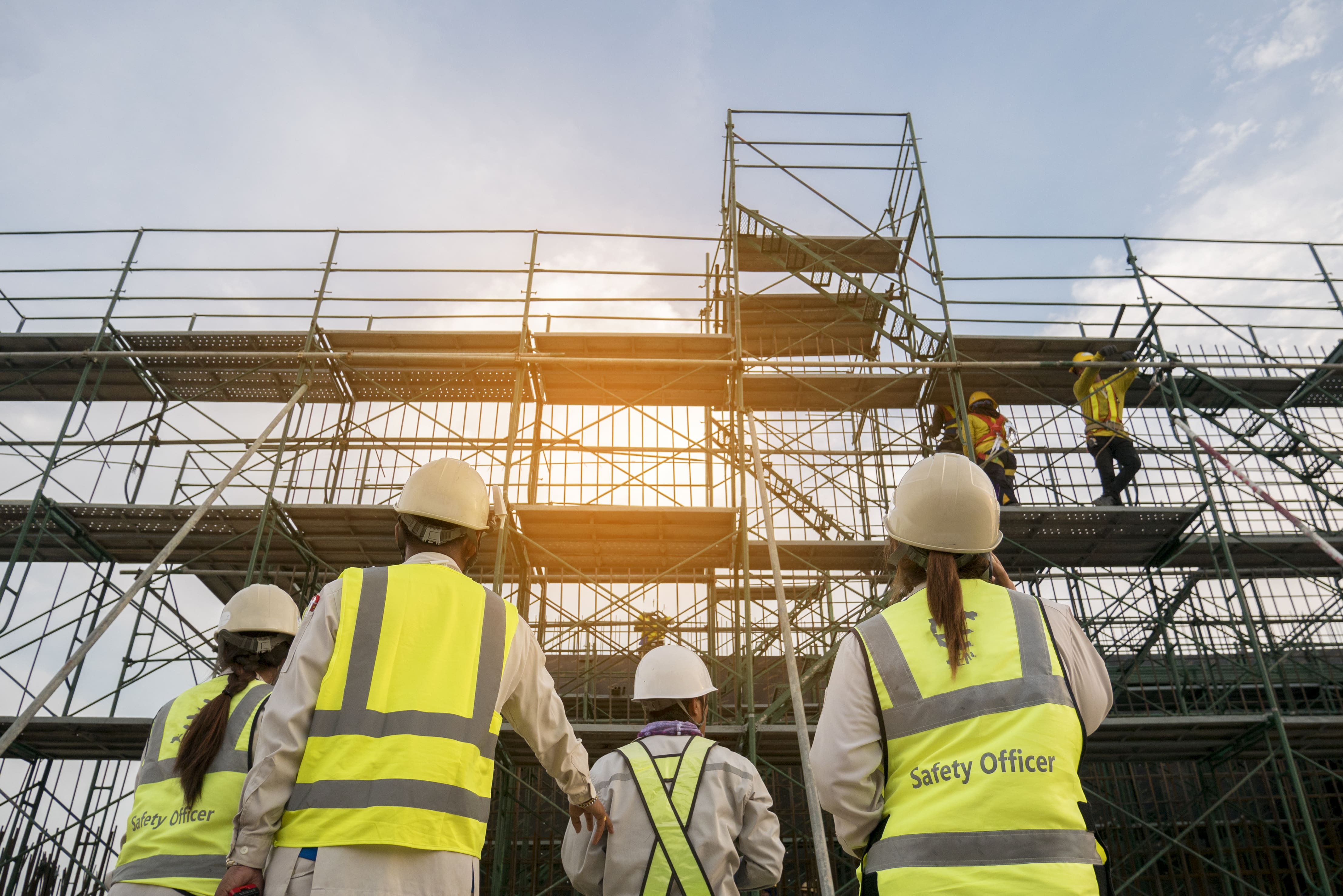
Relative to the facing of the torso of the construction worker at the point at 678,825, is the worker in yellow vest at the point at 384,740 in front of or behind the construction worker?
behind

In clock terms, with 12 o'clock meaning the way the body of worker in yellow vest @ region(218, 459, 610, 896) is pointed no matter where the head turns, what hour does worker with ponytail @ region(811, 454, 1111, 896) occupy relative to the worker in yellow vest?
The worker with ponytail is roughly at 4 o'clock from the worker in yellow vest.

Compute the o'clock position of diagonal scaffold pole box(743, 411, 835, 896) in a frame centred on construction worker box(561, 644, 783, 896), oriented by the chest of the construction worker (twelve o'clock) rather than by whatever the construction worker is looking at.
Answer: The diagonal scaffold pole is roughly at 1 o'clock from the construction worker.

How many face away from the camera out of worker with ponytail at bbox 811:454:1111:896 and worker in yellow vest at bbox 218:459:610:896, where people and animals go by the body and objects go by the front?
2

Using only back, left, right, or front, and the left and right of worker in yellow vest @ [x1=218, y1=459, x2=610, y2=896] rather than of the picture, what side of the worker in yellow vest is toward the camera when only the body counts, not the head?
back

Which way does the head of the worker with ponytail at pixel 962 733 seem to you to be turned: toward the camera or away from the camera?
away from the camera

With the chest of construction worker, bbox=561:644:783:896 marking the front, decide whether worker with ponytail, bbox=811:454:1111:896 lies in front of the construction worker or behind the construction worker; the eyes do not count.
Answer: behind

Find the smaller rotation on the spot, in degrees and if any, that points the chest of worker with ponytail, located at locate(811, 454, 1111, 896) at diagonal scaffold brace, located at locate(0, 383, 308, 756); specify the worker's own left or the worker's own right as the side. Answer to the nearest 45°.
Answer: approximately 45° to the worker's own left

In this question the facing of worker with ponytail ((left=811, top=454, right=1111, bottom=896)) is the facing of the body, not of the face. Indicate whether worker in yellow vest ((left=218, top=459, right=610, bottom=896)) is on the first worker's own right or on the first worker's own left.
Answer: on the first worker's own left

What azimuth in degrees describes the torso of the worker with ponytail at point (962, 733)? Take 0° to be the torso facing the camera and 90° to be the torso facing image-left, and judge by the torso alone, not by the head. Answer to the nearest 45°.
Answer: approximately 180°

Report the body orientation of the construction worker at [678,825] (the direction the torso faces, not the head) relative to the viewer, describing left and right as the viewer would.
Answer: facing away from the viewer
